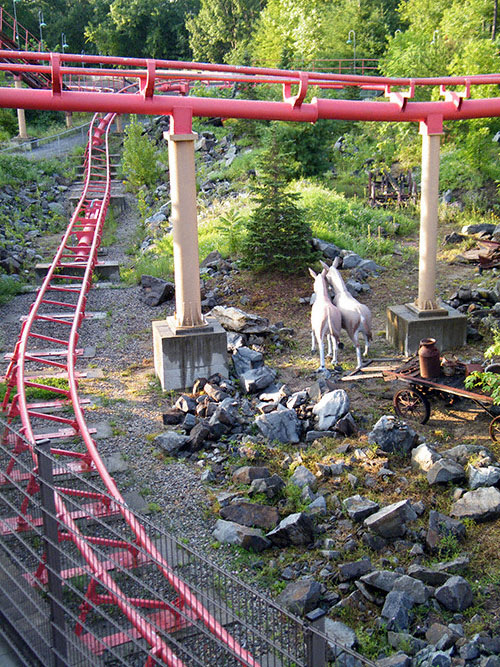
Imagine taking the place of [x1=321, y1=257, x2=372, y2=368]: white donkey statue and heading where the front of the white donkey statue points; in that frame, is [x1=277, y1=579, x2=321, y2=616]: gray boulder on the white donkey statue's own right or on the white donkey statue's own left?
on the white donkey statue's own left

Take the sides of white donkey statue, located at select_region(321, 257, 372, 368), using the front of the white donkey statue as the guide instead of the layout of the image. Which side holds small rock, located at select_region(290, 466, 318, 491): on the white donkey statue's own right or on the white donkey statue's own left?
on the white donkey statue's own left

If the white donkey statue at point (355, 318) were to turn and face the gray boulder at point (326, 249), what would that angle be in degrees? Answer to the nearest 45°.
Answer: approximately 45° to its right

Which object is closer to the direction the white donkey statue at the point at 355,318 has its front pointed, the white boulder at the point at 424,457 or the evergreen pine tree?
the evergreen pine tree

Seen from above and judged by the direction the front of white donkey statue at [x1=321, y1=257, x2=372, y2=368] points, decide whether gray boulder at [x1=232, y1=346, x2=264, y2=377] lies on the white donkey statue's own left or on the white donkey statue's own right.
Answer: on the white donkey statue's own left

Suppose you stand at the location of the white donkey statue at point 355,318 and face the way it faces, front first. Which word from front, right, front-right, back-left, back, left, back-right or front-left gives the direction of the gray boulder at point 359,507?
back-left

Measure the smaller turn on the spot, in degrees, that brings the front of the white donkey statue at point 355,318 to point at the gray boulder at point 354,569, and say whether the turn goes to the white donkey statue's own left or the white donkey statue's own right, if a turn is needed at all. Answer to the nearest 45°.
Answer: approximately 135° to the white donkey statue's own left

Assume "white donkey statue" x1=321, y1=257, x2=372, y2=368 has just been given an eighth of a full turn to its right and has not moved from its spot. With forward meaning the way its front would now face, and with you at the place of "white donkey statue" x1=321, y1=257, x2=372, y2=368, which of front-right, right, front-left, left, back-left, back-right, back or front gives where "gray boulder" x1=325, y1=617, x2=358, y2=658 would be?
back

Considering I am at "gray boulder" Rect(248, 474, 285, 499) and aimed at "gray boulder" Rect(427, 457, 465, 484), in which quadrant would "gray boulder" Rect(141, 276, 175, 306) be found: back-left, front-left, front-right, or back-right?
back-left

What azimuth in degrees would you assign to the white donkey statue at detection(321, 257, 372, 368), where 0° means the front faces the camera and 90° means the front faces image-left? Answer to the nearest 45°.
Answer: approximately 135°
